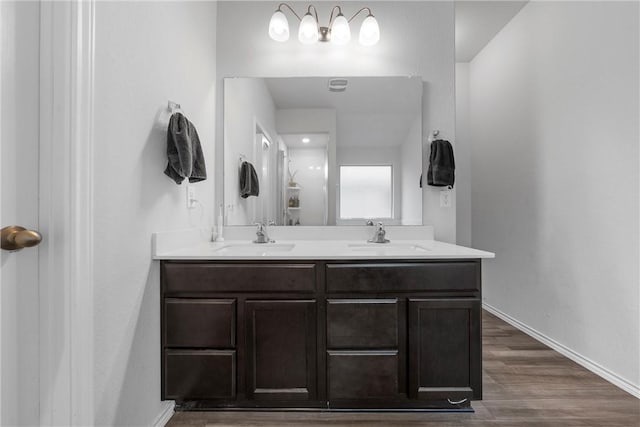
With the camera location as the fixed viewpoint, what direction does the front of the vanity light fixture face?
facing the viewer

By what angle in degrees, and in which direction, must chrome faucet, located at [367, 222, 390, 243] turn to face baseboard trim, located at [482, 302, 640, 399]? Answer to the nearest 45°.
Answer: approximately 90° to its left

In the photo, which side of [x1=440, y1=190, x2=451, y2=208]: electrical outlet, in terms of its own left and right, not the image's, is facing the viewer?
front

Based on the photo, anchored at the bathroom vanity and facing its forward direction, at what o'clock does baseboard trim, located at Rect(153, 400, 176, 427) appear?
The baseboard trim is roughly at 3 o'clock from the bathroom vanity.

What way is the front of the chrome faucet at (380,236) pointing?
toward the camera

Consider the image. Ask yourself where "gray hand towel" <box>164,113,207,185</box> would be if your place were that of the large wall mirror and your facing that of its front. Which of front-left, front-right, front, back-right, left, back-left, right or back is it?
front-right

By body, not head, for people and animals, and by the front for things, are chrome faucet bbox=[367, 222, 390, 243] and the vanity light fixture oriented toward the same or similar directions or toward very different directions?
same or similar directions

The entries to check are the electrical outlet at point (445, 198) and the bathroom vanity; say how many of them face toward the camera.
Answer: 2
